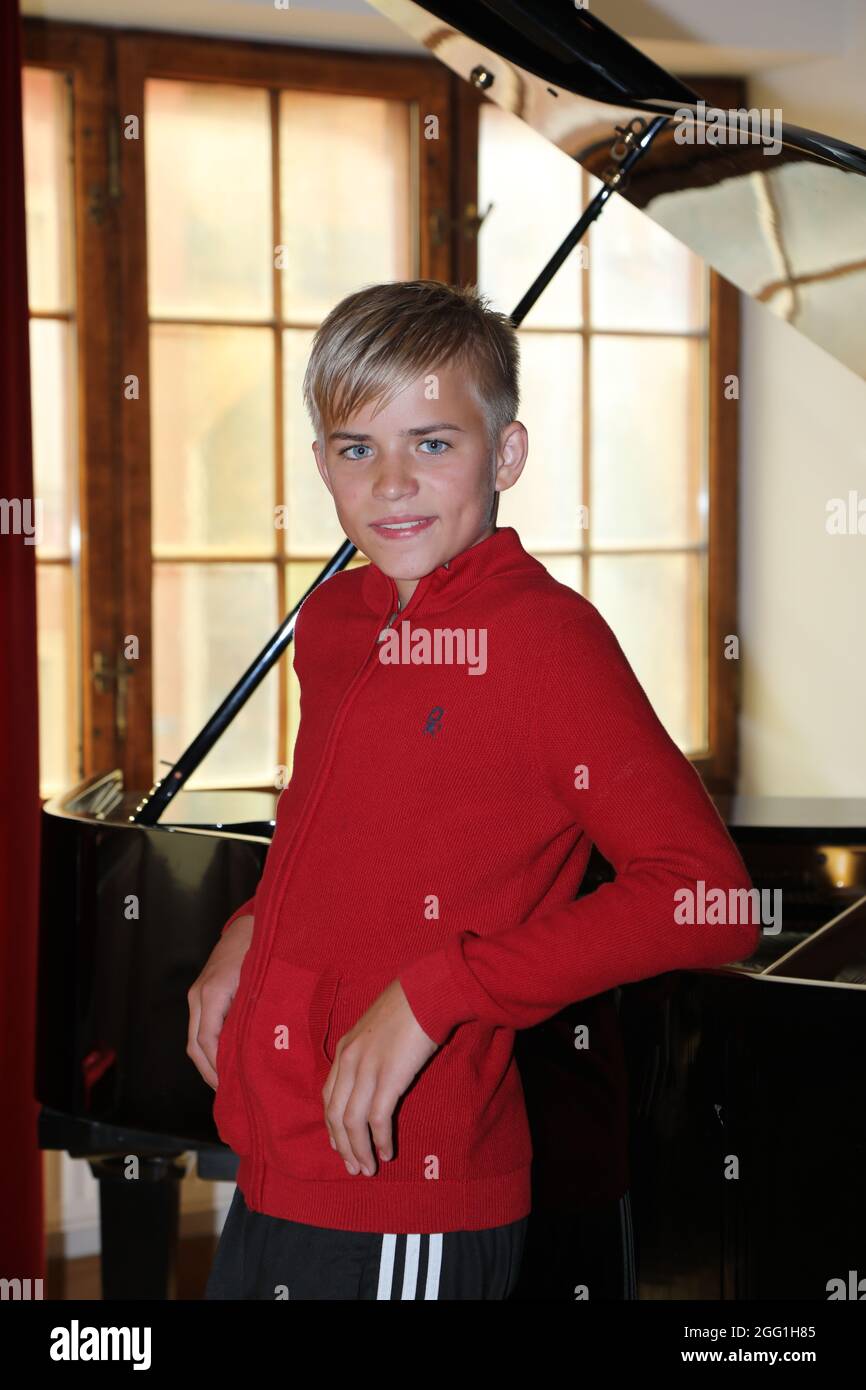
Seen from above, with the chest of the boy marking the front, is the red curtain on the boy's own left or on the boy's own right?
on the boy's own right

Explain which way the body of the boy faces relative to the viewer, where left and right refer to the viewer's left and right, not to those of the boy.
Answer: facing the viewer and to the left of the viewer
